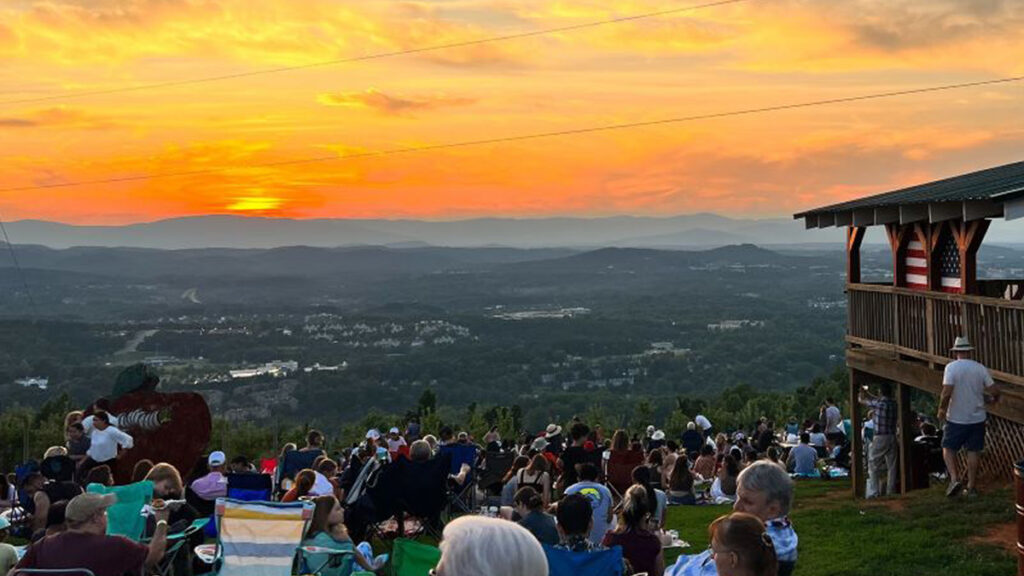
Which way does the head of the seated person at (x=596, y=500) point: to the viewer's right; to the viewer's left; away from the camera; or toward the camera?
away from the camera

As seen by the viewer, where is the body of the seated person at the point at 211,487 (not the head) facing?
away from the camera

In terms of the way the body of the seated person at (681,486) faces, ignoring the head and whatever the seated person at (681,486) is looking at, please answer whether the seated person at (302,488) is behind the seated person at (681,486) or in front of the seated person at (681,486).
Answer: behind

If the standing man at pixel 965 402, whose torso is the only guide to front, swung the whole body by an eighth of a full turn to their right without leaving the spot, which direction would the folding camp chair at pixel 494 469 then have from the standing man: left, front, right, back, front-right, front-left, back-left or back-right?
back-left

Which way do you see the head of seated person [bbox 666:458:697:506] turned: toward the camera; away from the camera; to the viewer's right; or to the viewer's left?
away from the camera

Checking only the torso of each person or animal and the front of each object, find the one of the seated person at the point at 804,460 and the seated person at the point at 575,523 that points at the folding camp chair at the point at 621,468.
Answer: the seated person at the point at 575,523

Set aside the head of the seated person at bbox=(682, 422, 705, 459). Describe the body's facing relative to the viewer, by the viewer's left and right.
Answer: facing away from the viewer

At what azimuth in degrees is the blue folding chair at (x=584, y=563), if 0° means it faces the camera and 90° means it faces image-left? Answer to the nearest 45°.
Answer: approximately 180°

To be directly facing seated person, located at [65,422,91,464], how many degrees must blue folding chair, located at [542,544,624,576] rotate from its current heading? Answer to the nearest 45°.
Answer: approximately 45° to its left

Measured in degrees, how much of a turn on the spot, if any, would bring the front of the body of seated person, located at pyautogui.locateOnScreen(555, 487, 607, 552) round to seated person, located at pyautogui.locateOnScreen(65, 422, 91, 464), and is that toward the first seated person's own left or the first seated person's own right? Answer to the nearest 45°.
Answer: approximately 45° to the first seated person's own left

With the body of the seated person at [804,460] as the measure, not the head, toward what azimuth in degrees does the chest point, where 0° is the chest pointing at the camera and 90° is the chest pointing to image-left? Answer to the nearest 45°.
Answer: approximately 180°

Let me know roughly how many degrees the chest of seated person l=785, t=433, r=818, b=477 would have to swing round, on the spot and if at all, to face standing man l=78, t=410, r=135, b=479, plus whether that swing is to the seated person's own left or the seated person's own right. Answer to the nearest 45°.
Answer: approximately 135° to the seated person's own left

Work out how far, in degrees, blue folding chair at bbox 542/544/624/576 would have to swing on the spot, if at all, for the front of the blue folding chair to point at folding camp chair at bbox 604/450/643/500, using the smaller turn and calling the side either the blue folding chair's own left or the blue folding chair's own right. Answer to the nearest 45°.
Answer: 0° — it already faces it
